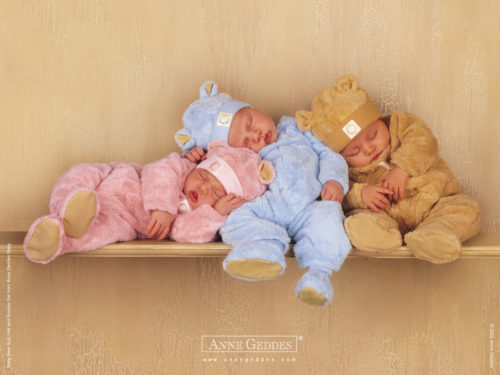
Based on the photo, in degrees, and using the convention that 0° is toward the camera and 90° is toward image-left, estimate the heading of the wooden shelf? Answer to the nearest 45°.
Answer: approximately 0°

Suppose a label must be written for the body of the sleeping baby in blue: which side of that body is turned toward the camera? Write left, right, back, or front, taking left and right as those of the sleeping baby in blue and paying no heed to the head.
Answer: front
